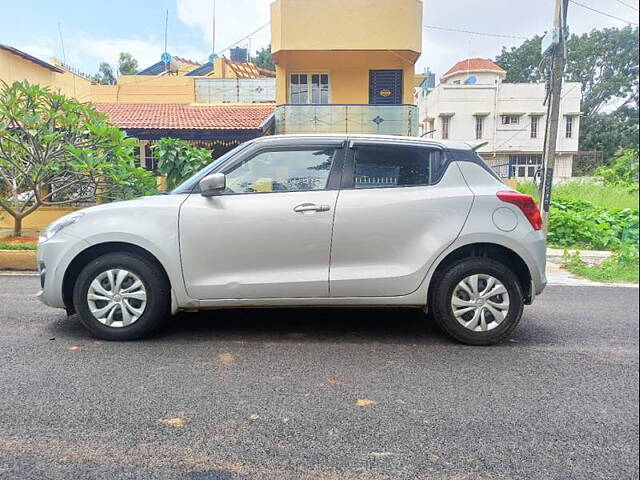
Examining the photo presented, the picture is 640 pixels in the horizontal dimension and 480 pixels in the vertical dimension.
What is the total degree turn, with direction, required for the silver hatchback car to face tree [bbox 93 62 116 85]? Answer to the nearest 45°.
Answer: approximately 45° to its right

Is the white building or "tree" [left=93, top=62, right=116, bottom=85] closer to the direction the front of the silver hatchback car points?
the tree

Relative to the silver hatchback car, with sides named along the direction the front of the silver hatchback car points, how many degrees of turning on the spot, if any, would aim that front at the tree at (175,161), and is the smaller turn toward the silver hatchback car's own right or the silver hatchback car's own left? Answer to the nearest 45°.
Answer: approximately 90° to the silver hatchback car's own right

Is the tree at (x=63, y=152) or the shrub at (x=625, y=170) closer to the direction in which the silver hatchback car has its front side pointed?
the tree

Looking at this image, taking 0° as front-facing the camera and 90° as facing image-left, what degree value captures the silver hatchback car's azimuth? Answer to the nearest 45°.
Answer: approximately 90°

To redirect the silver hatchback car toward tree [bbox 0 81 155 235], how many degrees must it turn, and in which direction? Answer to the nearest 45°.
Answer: approximately 45° to its right

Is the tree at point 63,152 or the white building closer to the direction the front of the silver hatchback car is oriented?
the tree
